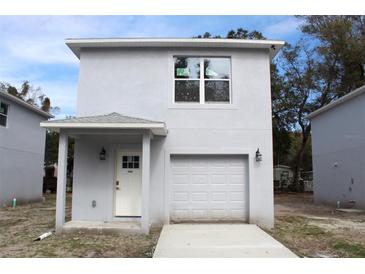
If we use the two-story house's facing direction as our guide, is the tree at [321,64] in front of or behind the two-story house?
behind

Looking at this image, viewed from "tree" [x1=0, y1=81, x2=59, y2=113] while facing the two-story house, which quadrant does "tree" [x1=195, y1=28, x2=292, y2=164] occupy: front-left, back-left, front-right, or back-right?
front-left

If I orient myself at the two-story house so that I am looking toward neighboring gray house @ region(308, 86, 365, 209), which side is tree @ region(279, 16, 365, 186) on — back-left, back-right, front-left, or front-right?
front-left

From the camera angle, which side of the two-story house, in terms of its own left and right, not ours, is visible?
front

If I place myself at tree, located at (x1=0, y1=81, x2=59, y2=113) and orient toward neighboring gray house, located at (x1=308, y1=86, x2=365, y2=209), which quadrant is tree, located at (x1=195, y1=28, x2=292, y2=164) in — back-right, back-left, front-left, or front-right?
front-left

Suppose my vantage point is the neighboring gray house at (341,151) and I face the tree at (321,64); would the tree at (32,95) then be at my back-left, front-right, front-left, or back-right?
front-left

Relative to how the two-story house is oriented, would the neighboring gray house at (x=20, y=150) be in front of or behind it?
behind

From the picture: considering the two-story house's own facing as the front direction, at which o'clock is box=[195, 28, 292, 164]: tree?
The tree is roughly at 7 o'clock from the two-story house.

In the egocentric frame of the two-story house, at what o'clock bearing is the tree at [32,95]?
The tree is roughly at 5 o'clock from the two-story house.

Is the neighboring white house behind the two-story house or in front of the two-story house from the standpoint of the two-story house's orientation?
behind

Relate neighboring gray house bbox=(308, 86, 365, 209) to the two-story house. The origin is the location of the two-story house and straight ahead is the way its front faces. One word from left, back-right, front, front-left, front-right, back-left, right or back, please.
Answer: back-left
